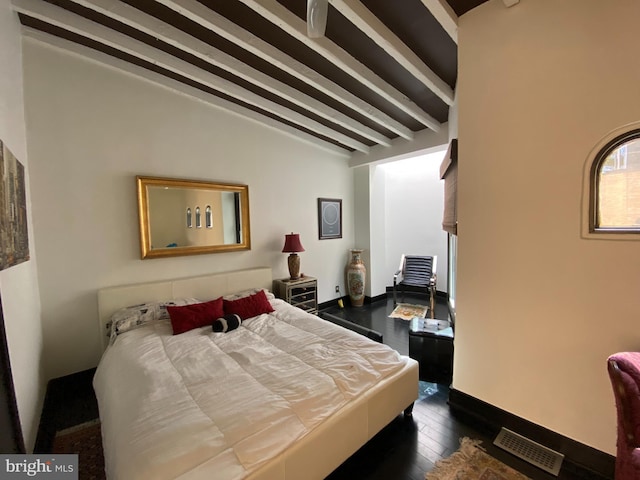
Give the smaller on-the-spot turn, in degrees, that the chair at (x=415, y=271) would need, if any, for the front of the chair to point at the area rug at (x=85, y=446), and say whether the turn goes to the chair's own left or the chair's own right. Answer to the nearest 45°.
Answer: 0° — it already faces it

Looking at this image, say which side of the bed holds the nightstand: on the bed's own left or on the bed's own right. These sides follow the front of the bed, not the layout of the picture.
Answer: on the bed's own left

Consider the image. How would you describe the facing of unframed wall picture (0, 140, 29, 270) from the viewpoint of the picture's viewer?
facing to the right of the viewer

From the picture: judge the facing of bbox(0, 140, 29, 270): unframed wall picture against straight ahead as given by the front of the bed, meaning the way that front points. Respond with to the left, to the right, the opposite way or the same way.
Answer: to the left

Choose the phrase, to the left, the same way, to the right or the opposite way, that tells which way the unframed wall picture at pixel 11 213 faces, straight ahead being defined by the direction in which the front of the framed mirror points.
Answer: to the left

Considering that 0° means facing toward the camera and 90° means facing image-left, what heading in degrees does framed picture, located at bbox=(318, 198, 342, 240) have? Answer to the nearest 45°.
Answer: approximately 315°

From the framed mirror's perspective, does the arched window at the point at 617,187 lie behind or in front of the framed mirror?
in front

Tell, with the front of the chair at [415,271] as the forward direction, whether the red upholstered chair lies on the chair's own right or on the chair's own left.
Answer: on the chair's own left

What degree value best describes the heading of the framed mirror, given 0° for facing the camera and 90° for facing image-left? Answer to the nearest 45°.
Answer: approximately 315°

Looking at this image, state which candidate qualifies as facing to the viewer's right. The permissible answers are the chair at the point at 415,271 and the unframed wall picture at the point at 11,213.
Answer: the unframed wall picture

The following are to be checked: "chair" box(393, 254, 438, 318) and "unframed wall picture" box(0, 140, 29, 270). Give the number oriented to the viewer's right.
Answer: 1

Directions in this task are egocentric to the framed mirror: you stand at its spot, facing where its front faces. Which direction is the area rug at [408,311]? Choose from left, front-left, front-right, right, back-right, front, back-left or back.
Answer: front-left
